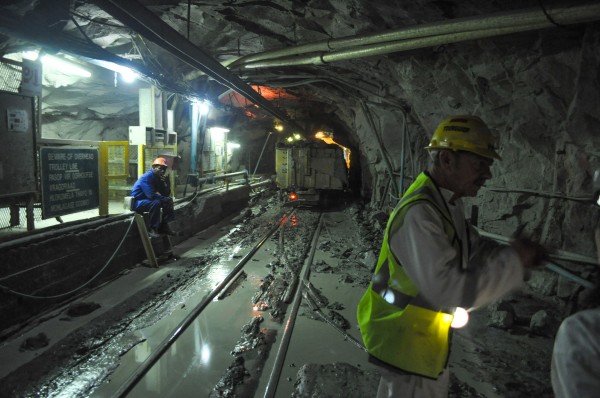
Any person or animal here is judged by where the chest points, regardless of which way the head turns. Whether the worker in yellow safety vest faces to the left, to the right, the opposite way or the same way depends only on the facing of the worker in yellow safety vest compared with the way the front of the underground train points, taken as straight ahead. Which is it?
to the right

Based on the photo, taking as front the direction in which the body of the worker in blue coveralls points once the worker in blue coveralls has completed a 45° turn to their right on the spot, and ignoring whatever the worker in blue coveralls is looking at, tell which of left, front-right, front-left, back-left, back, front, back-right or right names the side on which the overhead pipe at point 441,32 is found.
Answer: front-left

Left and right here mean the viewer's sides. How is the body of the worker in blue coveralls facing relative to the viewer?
facing the viewer and to the right of the viewer

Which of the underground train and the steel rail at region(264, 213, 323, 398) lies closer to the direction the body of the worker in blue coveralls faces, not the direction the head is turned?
the steel rail
